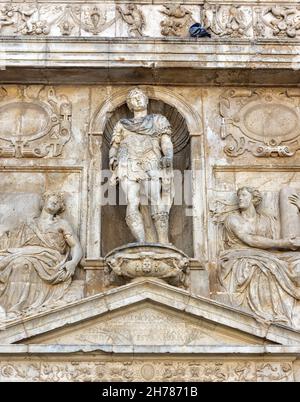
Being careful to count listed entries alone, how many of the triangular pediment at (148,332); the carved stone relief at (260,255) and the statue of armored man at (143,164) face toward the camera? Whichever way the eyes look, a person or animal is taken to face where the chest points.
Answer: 3

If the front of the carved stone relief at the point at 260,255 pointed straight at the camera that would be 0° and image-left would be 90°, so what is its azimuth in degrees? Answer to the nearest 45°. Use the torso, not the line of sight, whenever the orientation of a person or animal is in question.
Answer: approximately 0°

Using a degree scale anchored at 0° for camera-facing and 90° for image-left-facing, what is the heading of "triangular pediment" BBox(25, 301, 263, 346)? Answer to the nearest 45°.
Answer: approximately 0°

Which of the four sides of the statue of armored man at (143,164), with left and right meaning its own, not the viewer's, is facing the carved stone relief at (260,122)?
left
